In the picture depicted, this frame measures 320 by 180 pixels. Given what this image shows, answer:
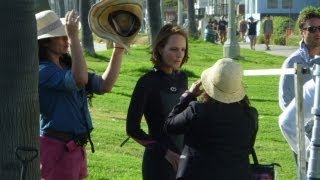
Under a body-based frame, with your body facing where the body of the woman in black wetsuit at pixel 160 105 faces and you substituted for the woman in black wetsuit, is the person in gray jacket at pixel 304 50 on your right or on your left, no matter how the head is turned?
on your left

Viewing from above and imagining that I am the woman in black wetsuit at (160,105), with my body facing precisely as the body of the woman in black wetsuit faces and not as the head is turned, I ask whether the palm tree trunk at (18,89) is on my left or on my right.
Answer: on my right

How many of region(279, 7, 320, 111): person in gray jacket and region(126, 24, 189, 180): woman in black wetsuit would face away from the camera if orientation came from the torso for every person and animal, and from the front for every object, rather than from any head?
0

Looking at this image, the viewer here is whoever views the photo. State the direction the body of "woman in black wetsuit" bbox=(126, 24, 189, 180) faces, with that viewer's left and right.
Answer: facing the viewer and to the right of the viewer
